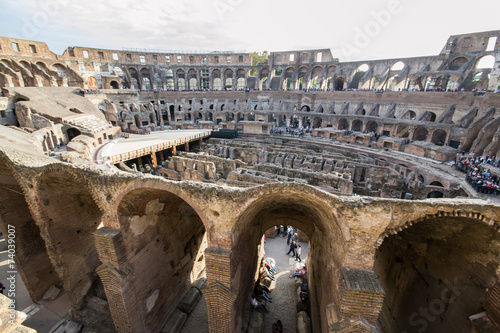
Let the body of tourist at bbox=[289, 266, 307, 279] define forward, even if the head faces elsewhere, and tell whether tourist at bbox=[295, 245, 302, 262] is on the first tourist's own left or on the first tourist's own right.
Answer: on the first tourist's own right
